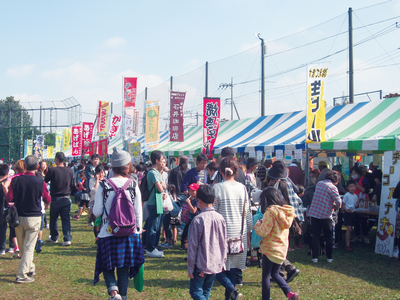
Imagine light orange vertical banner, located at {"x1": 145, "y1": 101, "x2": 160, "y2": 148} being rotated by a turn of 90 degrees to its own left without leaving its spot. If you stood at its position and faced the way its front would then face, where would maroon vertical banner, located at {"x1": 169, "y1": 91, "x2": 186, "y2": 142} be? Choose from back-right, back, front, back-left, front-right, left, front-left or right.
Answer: front-right

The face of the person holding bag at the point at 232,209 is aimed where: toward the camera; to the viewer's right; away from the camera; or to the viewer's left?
away from the camera

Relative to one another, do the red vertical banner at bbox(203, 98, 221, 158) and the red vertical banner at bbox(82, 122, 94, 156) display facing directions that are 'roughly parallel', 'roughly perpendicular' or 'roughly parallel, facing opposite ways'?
roughly parallel

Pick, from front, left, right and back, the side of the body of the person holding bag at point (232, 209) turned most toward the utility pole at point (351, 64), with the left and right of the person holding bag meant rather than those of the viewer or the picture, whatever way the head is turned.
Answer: front

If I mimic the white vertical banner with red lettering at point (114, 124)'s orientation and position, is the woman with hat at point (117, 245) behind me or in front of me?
in front

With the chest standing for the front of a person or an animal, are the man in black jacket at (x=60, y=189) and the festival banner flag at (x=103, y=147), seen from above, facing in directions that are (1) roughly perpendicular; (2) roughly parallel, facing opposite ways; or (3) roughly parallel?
roughly parallel, facing opposite ways

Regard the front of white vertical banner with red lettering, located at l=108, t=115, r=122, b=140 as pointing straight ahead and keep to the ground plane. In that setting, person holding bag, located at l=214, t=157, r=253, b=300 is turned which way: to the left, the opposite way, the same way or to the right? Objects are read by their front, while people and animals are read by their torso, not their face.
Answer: the opposite way

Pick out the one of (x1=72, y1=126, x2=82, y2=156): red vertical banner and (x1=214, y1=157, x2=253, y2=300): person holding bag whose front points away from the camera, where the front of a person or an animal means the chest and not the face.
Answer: the person holding bag

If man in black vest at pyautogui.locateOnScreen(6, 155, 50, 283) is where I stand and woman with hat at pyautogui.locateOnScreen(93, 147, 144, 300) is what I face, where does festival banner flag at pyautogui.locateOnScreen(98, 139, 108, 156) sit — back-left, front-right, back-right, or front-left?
back-left

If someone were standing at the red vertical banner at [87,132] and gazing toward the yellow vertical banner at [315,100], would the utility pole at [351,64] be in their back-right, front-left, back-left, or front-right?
front-left

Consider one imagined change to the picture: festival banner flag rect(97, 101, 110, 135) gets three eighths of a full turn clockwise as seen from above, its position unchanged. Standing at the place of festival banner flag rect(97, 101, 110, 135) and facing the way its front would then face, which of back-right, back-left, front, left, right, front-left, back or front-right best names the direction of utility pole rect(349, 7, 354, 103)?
back

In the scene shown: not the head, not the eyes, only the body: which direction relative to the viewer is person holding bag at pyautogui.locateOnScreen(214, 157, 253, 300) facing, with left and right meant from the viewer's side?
facing away from the viewer

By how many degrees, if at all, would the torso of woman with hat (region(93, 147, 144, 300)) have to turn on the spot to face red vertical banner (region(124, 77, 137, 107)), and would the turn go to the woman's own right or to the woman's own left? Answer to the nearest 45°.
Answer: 0° — they already face it

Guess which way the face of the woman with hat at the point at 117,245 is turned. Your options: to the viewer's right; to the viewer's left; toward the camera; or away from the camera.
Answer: away from the camera

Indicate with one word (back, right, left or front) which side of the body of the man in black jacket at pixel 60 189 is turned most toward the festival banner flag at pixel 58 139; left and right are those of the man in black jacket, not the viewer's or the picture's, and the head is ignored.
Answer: front

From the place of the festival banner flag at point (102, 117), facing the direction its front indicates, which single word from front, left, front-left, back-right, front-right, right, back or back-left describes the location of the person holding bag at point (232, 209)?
front

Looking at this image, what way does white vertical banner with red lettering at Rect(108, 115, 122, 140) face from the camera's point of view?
toward the camera

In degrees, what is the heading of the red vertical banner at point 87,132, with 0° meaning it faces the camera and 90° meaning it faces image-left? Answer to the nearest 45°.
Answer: approximately 0°

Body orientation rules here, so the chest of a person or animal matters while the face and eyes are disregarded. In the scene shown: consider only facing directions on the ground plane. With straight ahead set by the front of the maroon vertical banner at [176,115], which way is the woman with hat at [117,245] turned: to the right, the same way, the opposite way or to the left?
the opposite way

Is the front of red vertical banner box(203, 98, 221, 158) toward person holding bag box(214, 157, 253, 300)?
yes

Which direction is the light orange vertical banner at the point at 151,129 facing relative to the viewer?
toward the camera
